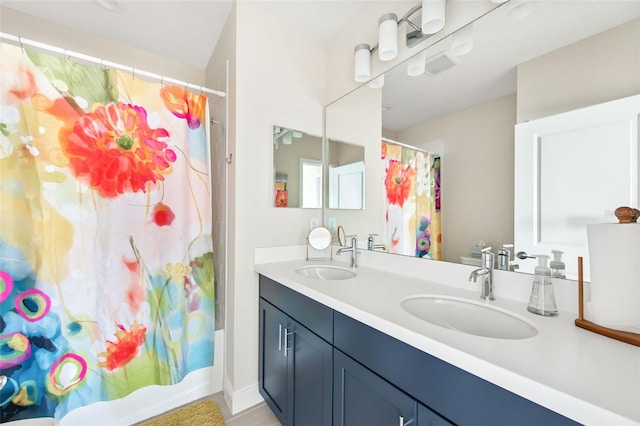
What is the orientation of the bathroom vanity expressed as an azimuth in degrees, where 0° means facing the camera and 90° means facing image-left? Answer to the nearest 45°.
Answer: approximately 45°

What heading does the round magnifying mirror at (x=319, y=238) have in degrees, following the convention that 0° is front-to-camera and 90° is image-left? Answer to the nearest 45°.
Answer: approximately 0°

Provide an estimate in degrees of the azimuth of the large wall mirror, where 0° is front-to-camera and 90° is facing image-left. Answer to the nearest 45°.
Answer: approximately 45°

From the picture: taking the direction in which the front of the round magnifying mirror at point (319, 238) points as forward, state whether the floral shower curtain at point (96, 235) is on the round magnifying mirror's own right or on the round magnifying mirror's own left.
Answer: on the round magnifying mirror's own right
